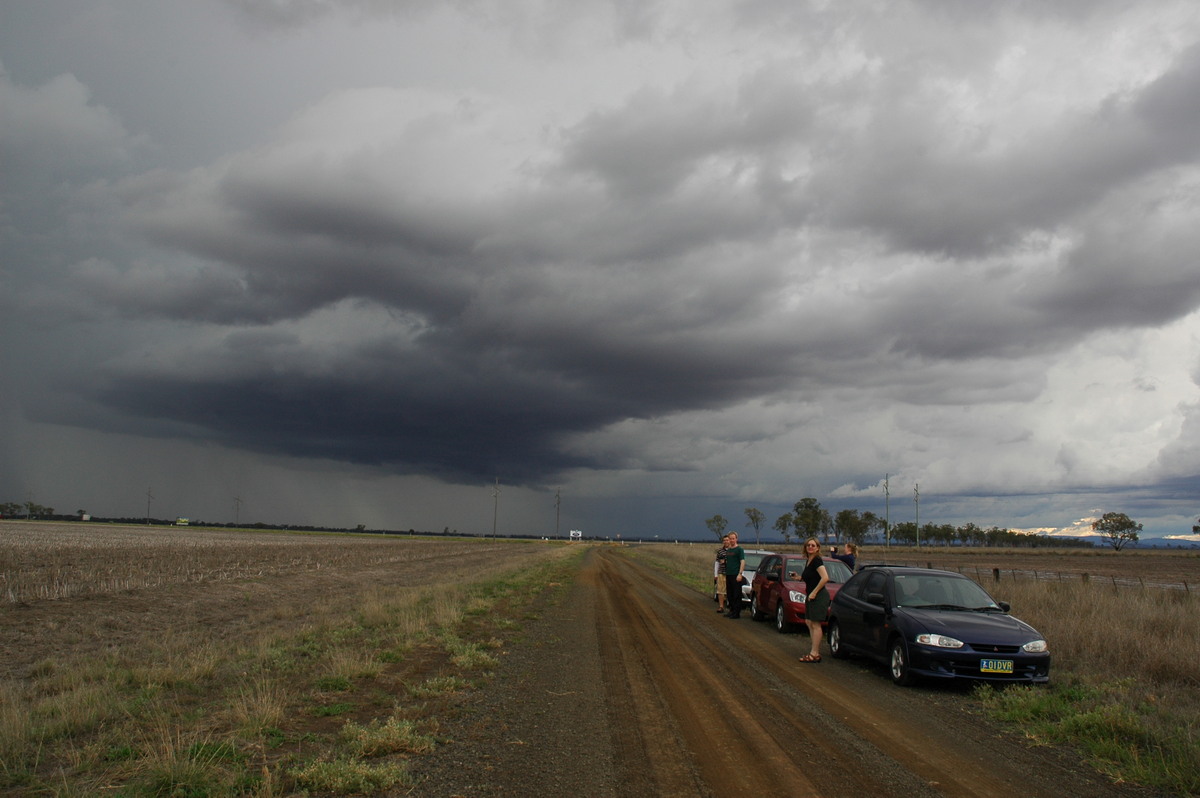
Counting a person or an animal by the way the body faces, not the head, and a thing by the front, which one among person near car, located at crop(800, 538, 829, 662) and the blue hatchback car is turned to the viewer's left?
the person near car

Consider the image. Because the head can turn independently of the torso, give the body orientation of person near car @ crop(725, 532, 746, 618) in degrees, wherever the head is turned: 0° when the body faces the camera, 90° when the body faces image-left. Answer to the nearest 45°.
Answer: approximately 45°

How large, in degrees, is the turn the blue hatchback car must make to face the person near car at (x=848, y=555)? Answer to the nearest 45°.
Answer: approximately 135° to its left

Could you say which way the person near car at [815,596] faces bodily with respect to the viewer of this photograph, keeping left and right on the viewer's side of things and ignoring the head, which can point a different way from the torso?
facing to the left of the viewer

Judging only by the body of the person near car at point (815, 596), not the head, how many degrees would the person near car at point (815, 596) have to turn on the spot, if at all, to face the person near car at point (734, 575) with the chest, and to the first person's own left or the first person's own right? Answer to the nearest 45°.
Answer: approximately 90° to the first person's own right

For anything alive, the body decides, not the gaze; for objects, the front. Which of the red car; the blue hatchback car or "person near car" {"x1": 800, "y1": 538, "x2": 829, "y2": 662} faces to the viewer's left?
the person near car

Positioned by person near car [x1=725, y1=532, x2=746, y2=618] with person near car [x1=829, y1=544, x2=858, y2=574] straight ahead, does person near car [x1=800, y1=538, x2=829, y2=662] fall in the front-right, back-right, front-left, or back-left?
back-right
